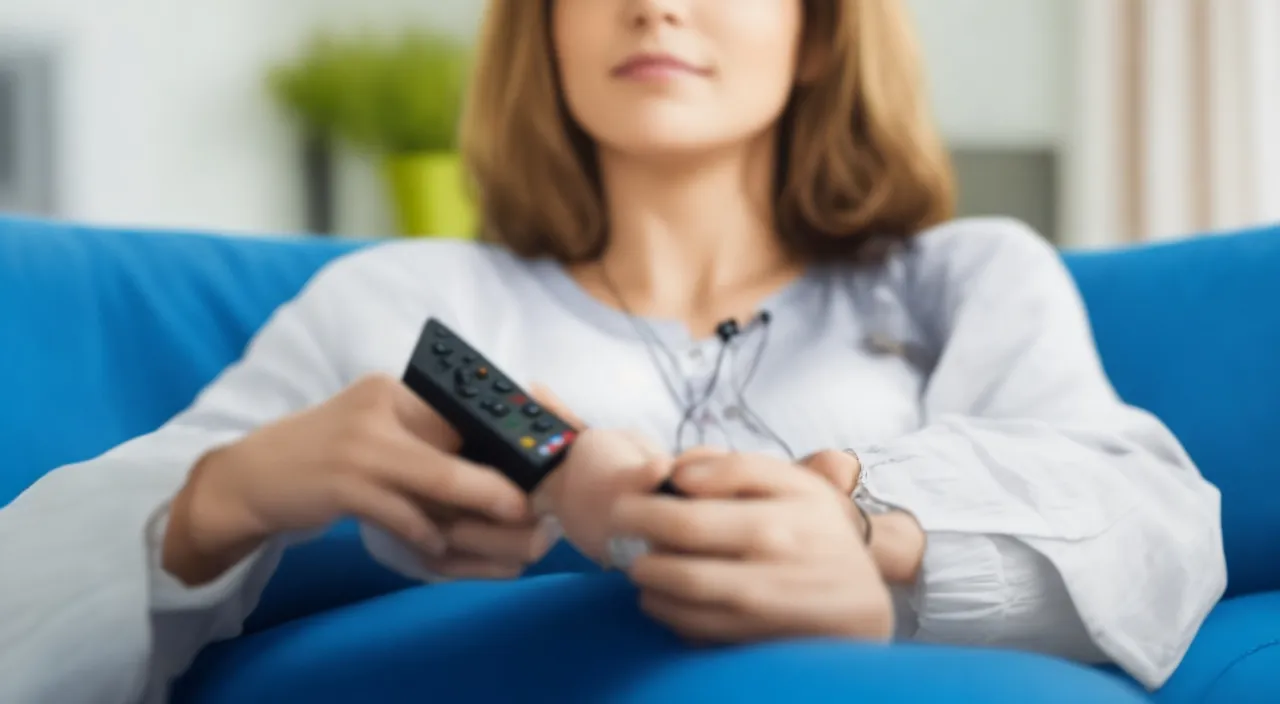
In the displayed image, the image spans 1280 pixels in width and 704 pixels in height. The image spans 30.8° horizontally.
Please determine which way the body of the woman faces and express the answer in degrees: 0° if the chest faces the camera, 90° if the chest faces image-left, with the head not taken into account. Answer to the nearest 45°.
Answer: approximately 0°

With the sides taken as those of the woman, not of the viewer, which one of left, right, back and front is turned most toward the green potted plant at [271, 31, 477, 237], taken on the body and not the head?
back

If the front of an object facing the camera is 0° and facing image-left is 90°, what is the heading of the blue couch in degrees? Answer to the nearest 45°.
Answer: approximately 0°

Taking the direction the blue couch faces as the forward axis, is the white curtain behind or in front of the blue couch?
behind

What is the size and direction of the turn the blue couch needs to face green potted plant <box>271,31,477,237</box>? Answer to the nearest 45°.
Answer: approximately 180°
